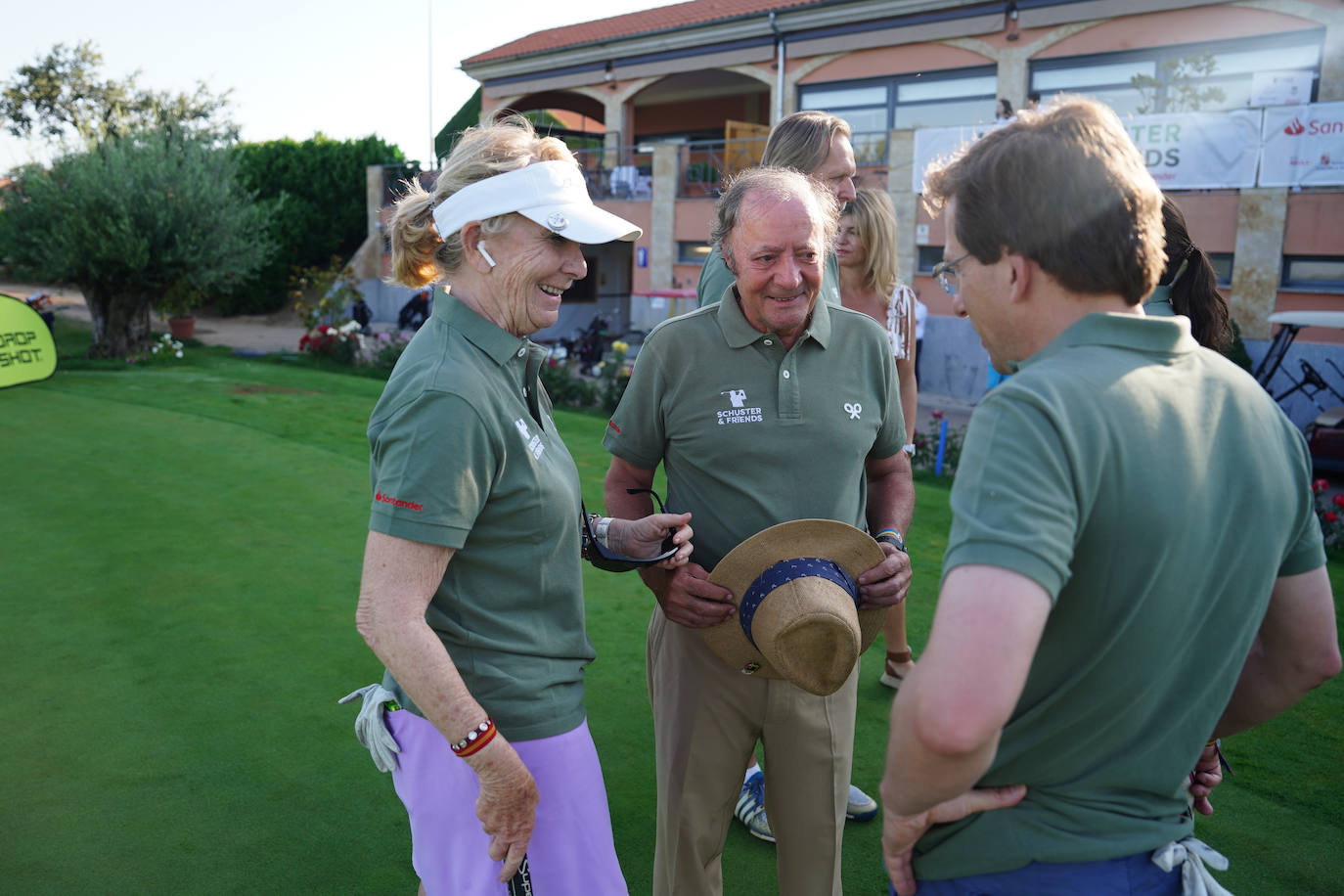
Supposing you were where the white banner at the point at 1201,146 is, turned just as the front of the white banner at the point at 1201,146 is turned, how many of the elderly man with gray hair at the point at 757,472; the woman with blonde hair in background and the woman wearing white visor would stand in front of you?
3

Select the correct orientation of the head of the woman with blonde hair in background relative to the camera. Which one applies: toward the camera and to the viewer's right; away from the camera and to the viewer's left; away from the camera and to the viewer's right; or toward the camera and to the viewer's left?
toward the camera and to the viewer's left

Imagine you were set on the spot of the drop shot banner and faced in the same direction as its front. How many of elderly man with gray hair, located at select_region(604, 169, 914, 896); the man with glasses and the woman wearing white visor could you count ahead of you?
3

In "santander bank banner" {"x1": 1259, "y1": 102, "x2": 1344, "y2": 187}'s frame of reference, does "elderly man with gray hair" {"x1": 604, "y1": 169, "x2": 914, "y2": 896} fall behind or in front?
in front

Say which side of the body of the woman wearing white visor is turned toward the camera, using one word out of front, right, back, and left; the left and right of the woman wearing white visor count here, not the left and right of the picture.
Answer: right

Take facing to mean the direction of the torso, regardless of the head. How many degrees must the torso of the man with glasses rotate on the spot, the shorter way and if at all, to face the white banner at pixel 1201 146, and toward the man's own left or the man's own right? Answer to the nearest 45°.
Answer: approximately 45° to the man's own right

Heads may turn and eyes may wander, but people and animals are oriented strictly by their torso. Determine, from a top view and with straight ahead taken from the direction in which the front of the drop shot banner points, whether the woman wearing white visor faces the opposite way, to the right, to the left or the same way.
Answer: to the left

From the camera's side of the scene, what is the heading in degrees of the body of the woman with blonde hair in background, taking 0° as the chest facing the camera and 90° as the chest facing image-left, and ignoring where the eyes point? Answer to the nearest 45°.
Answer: approximately 45°

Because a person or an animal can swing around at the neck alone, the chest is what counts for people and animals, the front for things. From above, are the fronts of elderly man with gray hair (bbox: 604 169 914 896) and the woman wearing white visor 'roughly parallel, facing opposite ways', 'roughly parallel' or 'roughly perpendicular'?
roughly perpendicular

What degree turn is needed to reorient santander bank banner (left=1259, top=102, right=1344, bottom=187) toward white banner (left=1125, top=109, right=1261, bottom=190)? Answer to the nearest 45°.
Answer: approximately 90° to its right

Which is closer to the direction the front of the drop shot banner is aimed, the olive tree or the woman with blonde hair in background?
the woman with blonde hair in background

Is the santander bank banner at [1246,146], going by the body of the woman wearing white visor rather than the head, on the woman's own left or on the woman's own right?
on the woman's own left

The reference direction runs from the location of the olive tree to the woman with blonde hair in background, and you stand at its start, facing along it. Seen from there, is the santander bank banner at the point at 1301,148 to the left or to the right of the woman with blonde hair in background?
left
